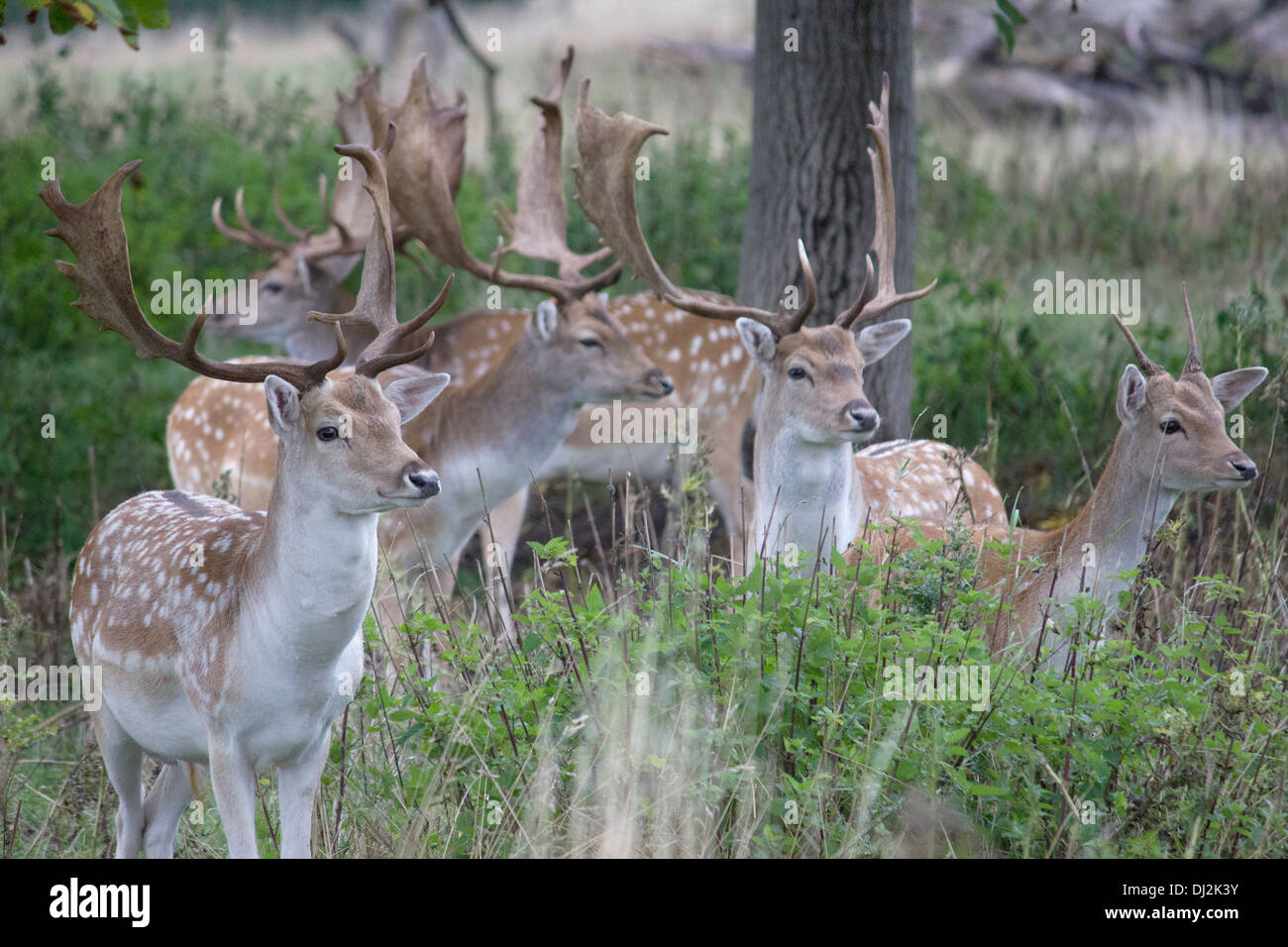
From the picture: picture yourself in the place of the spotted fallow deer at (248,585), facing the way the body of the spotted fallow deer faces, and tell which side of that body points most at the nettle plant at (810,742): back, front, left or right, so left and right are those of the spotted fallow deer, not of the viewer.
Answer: front

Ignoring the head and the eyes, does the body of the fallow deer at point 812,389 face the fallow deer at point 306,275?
no

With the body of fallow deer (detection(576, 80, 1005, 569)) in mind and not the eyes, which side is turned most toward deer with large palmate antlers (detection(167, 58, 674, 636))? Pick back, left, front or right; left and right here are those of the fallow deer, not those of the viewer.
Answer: right

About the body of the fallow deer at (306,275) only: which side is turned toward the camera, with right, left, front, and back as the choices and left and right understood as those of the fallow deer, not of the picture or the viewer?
left

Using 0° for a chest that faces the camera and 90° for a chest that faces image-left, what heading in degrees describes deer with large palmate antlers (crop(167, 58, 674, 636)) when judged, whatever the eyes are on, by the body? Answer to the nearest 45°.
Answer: approximately 270°

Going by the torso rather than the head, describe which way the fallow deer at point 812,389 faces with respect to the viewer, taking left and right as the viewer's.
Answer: facing the viewer and to the left of the viewer

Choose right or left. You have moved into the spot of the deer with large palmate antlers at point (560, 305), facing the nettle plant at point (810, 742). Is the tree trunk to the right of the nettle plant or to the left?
left

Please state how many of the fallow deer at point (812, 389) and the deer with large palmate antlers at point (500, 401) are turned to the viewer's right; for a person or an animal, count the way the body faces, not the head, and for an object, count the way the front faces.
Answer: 1

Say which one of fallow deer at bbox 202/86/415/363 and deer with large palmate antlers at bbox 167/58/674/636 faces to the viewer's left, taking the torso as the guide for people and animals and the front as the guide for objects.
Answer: the fallow deer

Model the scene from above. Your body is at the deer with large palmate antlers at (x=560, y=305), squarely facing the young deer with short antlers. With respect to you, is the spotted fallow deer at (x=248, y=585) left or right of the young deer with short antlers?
right

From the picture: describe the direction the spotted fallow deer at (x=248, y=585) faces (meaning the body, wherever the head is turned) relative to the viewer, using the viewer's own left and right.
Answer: facing the viewer and to the right of the viewer

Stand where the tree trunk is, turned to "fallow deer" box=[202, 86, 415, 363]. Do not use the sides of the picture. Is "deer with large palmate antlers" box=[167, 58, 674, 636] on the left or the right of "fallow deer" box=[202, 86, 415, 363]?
left
